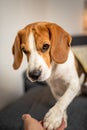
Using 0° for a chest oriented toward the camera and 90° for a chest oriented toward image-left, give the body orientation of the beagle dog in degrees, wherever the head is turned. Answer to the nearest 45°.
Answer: approximately 45°
